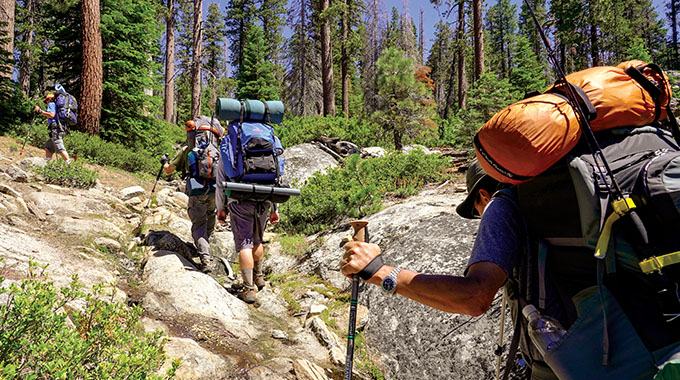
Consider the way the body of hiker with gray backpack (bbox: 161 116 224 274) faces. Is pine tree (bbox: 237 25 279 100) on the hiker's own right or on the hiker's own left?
on the hiker's own right

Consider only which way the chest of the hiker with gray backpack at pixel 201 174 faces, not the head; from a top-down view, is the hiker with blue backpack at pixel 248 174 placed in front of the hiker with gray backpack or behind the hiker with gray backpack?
behind

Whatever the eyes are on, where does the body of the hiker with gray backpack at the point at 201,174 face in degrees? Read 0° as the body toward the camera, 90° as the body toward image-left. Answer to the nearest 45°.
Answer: approximately 135°

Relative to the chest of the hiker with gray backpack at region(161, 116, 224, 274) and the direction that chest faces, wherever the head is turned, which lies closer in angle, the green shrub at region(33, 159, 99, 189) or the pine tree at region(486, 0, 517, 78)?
the green shrub

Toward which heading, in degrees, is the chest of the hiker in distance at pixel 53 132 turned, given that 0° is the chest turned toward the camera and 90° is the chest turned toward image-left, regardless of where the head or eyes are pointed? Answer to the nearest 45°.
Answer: approximately 90°

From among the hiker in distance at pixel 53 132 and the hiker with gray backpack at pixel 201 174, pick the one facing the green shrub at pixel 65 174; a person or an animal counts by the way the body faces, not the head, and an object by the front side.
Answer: the hiker with gray backpack at pixel 201 174

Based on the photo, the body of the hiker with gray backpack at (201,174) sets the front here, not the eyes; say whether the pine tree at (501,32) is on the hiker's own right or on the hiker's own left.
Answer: on the hiker's own right
